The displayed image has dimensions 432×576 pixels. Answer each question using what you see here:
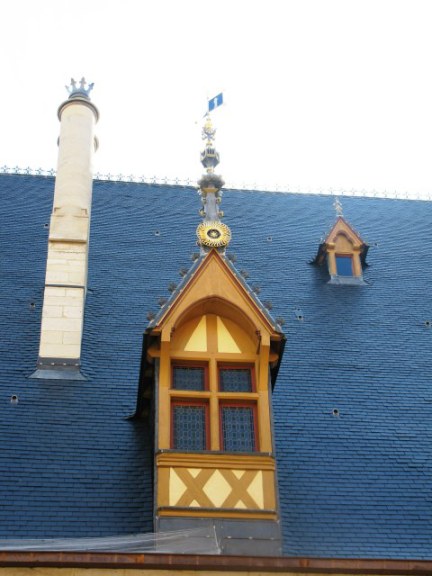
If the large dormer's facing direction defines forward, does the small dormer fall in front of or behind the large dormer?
behind

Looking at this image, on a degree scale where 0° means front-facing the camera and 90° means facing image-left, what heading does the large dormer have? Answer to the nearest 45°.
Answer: approximately 0°
